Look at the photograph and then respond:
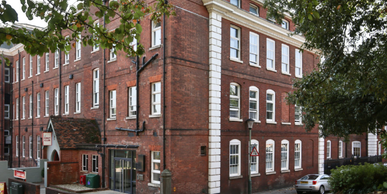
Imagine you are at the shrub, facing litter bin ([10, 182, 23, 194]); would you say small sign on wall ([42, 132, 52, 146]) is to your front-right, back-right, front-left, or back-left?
front-right

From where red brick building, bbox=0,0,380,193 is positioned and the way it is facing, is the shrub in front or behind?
in front

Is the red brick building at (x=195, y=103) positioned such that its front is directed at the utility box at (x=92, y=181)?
no

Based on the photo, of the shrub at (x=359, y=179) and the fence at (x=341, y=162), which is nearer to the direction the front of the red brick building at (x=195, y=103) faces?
the shrub

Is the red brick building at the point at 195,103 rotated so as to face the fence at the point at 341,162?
no

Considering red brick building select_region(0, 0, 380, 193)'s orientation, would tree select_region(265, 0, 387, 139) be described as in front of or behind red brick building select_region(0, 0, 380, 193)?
in front

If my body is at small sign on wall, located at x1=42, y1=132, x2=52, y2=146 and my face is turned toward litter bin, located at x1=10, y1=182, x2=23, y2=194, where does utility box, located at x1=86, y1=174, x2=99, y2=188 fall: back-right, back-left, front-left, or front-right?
front-left
